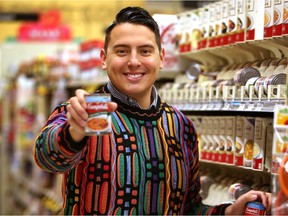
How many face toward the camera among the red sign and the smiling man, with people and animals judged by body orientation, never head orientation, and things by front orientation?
2

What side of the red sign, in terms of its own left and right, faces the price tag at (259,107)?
front

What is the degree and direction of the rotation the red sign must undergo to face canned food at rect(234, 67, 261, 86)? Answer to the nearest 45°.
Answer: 0° — it already faces it

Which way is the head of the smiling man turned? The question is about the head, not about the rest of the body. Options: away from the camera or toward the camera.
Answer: toward the camera

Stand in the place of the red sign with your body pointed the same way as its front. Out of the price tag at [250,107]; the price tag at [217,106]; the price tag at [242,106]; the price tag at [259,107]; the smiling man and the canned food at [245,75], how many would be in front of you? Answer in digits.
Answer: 6

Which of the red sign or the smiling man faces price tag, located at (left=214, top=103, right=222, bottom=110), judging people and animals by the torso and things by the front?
the red sign

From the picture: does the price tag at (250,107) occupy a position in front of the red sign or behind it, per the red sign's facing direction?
in front

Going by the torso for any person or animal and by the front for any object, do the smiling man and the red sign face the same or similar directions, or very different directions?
same or similar directions

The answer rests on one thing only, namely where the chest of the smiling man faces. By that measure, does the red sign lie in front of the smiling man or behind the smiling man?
behind

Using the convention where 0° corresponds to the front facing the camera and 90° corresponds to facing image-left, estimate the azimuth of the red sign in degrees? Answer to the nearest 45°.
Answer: approximately 0°

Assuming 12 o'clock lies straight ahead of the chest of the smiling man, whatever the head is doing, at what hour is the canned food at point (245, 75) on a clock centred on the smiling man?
The canned food is roughly at 8 o'clock from the smiling man.

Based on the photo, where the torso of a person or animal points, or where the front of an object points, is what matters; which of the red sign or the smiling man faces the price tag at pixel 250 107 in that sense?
the red sign

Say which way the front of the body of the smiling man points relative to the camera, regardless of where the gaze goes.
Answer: toward the camera

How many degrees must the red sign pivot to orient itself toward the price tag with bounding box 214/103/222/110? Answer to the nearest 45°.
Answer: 0° — it already faces it
